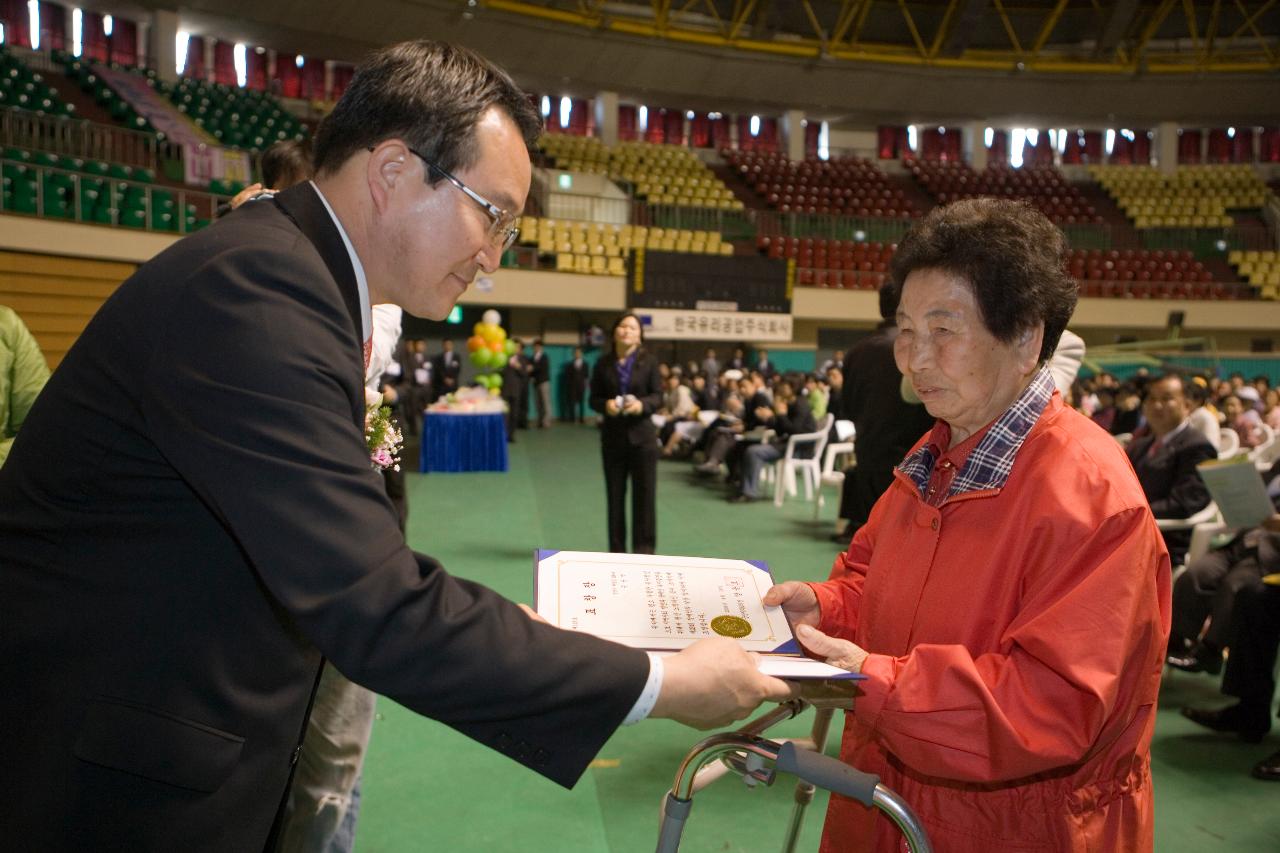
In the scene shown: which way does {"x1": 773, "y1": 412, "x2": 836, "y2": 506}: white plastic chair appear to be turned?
to the viewer's left

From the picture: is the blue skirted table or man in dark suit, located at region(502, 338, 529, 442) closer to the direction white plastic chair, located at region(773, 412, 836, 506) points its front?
the blue skirted table

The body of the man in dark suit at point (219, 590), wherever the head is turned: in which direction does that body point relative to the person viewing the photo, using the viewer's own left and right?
facing to the right of the viewer

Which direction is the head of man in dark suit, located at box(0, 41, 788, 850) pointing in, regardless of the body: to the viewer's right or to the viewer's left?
to the viewer's right

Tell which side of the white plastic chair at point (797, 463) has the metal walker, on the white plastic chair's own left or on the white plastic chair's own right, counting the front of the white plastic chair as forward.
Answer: on the white plastic chair's own left

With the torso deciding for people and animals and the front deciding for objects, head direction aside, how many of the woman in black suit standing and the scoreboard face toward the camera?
2

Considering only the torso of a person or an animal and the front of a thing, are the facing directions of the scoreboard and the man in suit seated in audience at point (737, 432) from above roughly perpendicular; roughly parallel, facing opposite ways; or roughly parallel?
roughly perpendicular
